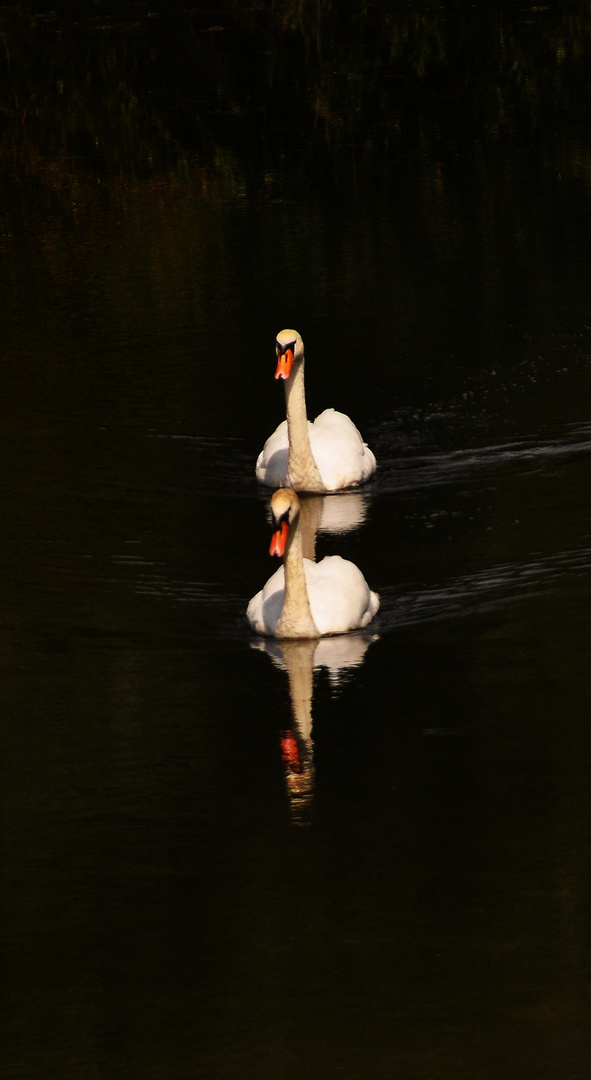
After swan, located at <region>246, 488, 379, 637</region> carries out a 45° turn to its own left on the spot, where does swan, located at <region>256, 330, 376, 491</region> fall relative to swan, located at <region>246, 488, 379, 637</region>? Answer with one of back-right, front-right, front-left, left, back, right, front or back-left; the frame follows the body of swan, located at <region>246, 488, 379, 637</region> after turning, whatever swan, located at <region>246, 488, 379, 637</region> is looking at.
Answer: back

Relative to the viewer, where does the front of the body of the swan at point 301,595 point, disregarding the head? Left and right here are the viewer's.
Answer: facing the viewer and to the left of the viewer
